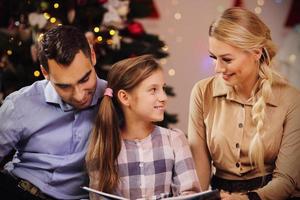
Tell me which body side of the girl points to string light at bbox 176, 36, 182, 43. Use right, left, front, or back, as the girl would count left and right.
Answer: back

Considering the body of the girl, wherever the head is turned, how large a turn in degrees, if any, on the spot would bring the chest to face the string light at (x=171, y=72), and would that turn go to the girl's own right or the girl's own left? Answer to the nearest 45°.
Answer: approximately 180°

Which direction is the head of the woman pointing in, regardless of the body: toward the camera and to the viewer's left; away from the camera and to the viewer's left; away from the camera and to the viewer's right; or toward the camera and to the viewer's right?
toward the camera and to the viewer's left

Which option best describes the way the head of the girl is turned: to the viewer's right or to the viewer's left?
to the viewer's right

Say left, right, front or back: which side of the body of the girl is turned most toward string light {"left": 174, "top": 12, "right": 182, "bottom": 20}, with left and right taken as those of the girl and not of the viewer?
back

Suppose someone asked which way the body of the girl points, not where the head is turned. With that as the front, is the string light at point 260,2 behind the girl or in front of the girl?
behind

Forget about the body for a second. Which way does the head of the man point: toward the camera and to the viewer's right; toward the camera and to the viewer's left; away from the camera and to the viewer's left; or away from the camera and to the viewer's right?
toward the camera and to the viewer's right

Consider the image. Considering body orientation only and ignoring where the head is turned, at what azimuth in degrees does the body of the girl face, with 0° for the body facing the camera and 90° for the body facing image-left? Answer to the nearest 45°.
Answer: approximately 0°

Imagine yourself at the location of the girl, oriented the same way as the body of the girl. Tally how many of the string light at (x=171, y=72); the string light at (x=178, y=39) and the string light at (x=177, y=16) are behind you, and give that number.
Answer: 3
